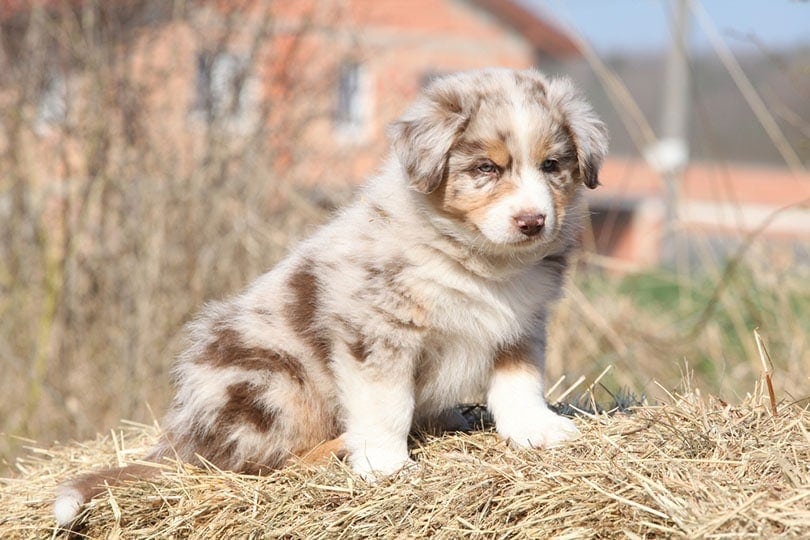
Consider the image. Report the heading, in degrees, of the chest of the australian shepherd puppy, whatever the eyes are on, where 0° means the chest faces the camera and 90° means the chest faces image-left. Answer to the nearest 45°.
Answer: approximately 315°
